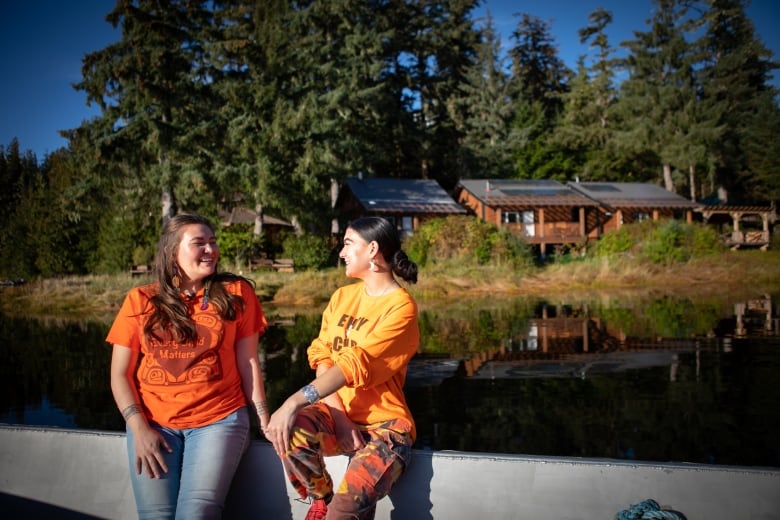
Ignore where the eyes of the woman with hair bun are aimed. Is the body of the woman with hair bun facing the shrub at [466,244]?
no

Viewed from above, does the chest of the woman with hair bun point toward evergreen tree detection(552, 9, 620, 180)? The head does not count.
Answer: no

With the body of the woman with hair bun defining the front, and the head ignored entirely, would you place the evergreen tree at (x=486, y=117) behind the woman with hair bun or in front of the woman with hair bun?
behind

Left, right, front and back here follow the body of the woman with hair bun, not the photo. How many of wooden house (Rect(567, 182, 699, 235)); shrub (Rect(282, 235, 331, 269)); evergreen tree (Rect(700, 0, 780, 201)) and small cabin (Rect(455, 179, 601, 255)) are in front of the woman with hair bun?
0

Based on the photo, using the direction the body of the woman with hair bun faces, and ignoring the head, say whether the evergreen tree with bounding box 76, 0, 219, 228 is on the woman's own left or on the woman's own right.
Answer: on the woman's own right

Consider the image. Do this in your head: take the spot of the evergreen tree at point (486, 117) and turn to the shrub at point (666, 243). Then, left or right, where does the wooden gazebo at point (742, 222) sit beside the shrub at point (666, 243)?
left

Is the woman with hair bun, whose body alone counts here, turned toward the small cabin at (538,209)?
no

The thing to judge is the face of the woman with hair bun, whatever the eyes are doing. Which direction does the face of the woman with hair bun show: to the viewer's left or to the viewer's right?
to the viewer's left

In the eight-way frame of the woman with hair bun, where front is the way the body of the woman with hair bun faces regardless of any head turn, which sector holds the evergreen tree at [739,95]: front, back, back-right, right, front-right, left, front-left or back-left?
back

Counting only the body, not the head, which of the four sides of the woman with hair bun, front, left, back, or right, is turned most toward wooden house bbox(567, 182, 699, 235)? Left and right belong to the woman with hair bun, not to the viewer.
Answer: back

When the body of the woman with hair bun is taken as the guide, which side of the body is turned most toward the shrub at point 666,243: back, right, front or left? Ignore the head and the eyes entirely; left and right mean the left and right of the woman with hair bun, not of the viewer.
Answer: back

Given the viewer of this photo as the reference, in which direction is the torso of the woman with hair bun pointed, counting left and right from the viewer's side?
facing the viewer and to the left of the viewer

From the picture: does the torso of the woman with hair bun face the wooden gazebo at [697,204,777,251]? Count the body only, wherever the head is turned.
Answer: no

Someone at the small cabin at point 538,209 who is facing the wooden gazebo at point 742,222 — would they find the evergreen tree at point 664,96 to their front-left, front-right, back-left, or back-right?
front-left

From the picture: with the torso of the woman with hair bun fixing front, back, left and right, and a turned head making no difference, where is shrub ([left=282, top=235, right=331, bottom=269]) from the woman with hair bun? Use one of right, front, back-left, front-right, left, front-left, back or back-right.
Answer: back-right

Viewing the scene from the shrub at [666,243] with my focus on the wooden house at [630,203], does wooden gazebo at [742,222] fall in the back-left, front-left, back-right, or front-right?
front-right

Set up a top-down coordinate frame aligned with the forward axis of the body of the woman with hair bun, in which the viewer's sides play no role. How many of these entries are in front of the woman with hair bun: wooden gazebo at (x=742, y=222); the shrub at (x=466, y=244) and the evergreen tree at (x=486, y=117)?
0

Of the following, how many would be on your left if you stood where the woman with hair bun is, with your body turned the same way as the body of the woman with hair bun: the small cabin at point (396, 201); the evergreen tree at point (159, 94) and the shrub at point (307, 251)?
0
